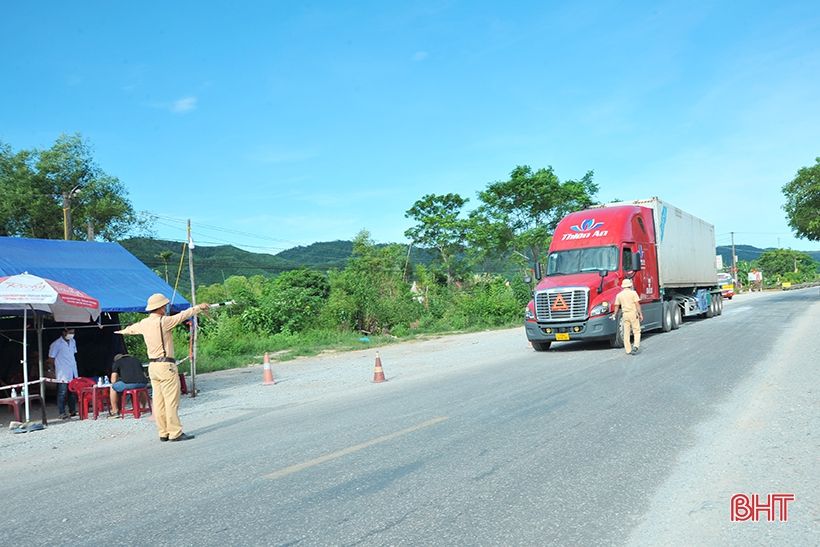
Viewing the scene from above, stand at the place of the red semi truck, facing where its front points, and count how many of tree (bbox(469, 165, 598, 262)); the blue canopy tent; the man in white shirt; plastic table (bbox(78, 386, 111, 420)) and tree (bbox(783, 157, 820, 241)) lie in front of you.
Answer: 3

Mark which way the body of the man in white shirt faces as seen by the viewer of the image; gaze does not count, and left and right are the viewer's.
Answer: facing the viewer and to the right of the viewer

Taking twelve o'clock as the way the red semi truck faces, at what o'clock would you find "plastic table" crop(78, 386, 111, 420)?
The plastic table is roughly at 12 o'clock from the red semi truck.

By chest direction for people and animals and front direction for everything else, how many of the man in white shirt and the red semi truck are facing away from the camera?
0

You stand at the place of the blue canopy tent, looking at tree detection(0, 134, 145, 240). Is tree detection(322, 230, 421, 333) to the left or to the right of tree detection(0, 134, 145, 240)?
right

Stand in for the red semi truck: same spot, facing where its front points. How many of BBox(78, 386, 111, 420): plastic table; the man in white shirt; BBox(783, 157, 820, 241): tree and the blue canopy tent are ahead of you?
3

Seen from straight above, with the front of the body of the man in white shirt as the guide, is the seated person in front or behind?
in front

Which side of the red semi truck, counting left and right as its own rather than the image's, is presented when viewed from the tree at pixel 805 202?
back

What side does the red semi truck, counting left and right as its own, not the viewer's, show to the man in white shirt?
front

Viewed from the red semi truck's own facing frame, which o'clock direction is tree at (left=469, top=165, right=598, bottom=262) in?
The tree is roughly at 4 o'clock from the red semi truck.

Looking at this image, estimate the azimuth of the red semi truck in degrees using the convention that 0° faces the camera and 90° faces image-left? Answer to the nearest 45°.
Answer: approximately 45°

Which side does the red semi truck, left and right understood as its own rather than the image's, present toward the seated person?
front
